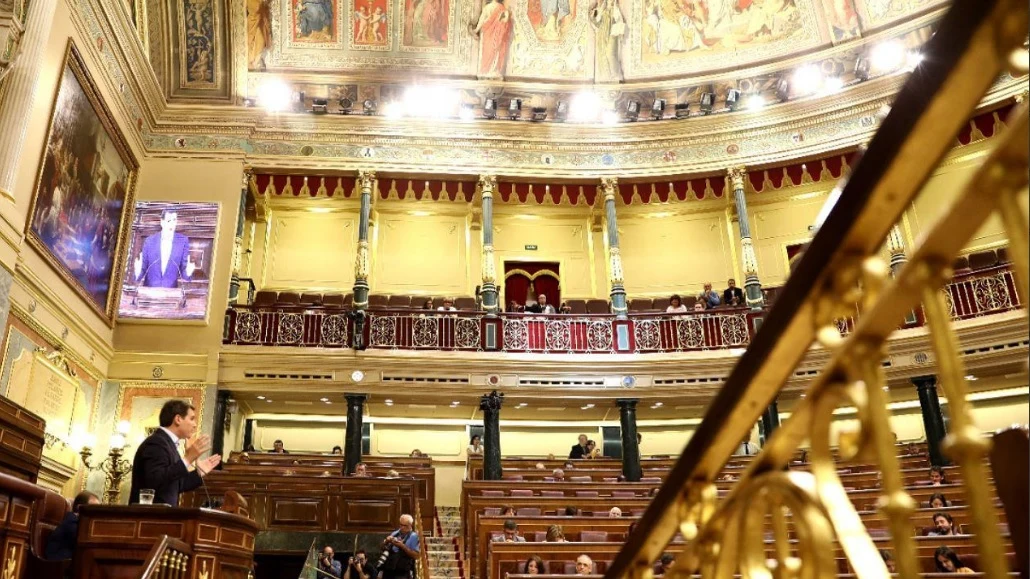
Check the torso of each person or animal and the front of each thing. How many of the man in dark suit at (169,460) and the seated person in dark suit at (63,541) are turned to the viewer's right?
2

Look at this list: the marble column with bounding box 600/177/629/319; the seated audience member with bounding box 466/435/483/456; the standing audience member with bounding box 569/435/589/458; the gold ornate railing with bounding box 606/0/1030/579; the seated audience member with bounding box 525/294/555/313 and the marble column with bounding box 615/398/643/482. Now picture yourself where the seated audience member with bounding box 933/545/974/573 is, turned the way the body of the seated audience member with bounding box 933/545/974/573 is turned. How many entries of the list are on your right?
5

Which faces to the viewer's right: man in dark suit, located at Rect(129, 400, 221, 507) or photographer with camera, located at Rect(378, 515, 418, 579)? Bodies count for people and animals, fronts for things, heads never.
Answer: the man in dark suit

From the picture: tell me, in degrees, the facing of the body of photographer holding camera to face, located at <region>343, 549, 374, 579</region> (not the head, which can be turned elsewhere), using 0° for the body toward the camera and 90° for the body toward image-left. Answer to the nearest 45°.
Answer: approximately 45°

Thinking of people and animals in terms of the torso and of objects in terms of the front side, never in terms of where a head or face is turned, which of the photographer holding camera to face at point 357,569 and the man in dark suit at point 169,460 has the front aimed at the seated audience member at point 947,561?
the man in dark suit

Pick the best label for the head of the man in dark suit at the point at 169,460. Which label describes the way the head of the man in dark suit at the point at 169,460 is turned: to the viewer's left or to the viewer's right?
to the viewer's right

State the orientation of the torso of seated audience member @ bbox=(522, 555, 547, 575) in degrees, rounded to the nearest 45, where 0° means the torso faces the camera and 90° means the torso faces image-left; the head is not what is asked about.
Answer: approximately 45°

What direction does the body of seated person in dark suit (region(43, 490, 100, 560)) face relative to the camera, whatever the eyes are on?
to the viewer's right

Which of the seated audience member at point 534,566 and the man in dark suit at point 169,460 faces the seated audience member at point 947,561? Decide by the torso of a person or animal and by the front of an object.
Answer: the man in dark suit

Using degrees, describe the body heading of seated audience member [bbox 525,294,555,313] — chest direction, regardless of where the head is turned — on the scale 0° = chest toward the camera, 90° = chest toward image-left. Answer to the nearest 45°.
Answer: approximately 0°
